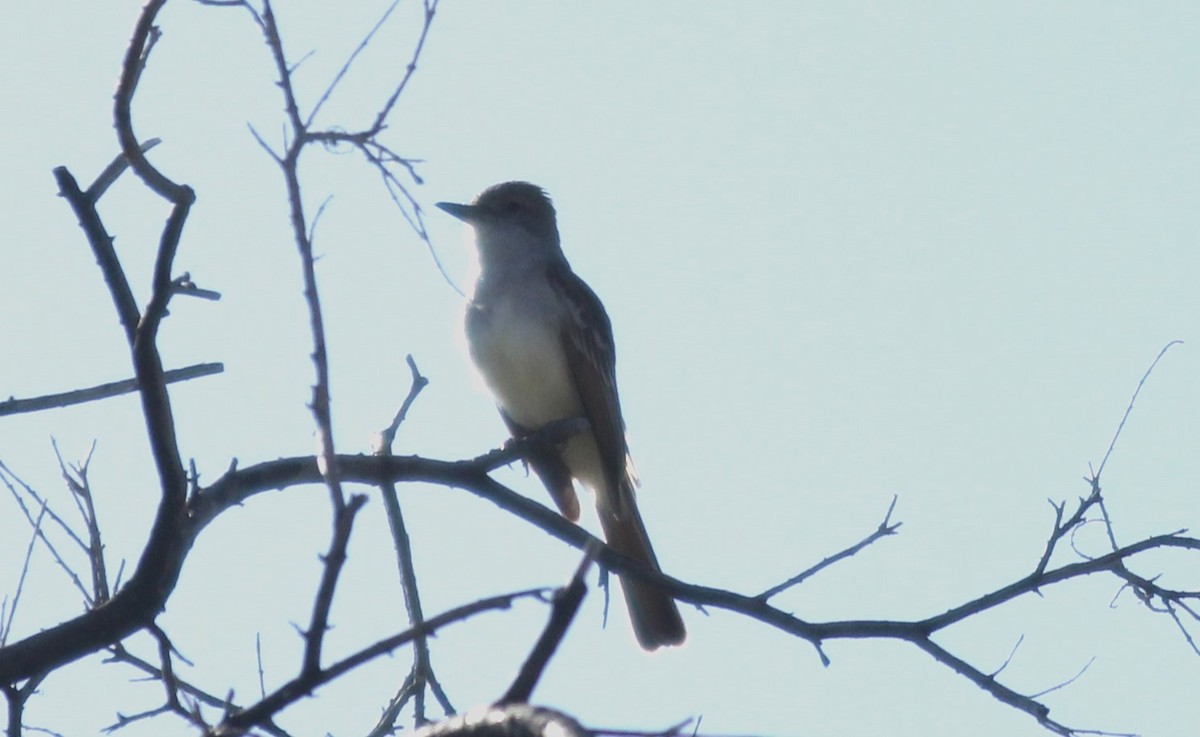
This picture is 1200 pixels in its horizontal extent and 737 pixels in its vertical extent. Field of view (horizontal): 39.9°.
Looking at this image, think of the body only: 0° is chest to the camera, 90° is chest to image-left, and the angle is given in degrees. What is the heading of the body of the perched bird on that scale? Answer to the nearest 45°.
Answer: approximately 45°

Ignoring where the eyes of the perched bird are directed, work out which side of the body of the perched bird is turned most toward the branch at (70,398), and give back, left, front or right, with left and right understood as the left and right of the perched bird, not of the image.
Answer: front
